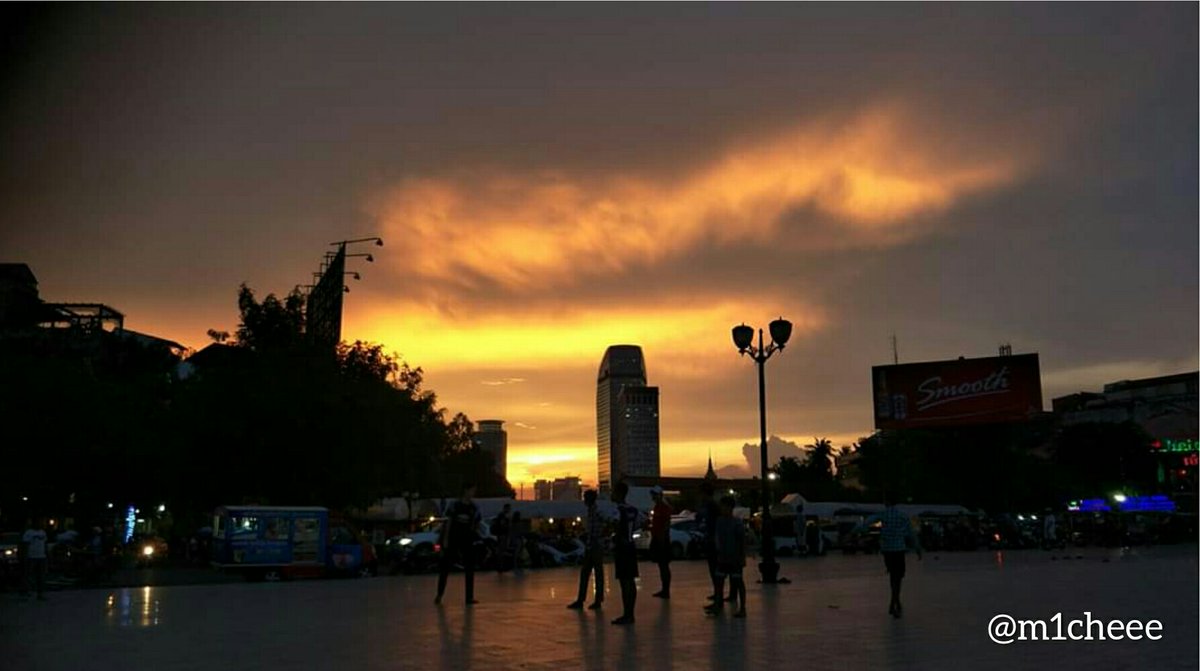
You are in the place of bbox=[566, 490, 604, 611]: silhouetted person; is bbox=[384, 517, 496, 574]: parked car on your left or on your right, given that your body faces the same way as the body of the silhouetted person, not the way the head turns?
on your right

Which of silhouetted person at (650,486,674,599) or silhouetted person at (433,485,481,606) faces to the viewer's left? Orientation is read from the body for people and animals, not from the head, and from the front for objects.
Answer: silhouetted person at (650,486,674,599)

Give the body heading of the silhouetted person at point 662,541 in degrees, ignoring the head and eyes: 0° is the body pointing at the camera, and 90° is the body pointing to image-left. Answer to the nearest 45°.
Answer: approximately 90°

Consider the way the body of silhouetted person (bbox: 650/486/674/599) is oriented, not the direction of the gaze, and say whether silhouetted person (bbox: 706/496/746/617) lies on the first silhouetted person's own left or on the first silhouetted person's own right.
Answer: on the first silhouetted person's own left
